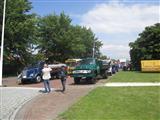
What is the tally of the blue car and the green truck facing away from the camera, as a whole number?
0

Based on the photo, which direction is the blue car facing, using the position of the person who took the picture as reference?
facing the viewer and to the left of the viewer

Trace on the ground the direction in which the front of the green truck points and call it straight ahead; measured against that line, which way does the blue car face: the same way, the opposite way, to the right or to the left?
the same way

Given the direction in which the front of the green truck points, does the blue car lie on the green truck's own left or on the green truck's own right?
on the green truck's own right

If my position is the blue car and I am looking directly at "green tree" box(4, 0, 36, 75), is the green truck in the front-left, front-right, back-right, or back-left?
back-right

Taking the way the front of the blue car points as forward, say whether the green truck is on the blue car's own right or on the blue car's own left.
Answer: on the blue car's own left

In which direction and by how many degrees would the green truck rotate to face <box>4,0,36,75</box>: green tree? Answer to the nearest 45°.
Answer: approximately 90° to its right

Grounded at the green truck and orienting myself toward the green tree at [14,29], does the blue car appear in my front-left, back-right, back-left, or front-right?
front-left

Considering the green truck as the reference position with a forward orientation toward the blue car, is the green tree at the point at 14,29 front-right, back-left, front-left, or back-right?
front-right
